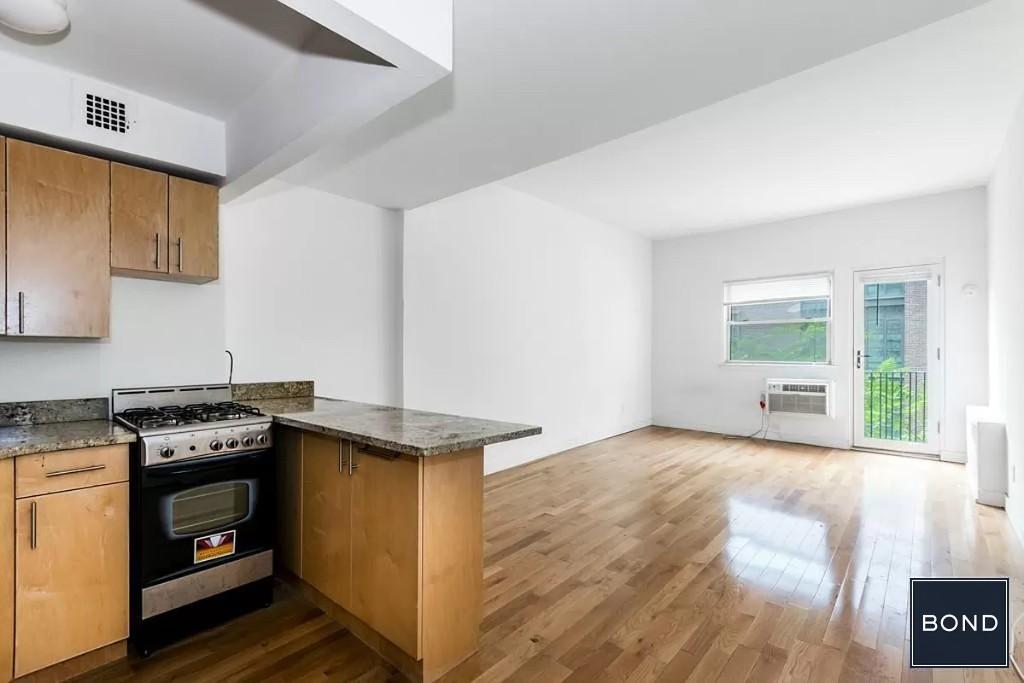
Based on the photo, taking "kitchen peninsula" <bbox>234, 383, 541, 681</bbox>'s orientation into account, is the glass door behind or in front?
behind

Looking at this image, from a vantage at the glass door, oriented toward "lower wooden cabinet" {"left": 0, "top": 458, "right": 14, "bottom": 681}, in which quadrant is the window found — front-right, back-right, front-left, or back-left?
front-right

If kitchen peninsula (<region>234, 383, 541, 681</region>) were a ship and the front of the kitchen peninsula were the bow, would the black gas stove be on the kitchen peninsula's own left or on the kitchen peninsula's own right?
on the kitchen peninsula's own right

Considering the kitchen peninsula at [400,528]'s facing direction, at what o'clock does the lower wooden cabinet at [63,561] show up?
The lower wooden cabinet is roughly at 2 o'clock from the kitchen peninsula.

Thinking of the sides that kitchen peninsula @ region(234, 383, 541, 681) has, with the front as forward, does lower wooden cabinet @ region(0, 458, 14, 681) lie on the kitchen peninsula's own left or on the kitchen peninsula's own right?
on the kitchen peninsula's own right

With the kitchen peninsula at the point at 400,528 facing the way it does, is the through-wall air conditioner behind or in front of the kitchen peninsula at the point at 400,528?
behind

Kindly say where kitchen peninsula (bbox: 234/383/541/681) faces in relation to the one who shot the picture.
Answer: facing the viewer and to the left of the viewer

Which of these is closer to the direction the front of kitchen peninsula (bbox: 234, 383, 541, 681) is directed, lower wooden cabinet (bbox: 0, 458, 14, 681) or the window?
the lower wooden cabinet

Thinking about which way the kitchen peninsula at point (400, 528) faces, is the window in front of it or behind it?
behind

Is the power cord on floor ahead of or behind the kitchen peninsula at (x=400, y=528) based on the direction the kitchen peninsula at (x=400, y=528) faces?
behind

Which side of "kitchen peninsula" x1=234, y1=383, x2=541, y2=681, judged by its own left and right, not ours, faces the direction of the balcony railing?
back

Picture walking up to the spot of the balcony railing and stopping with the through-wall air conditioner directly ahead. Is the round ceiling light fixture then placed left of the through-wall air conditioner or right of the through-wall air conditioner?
left
